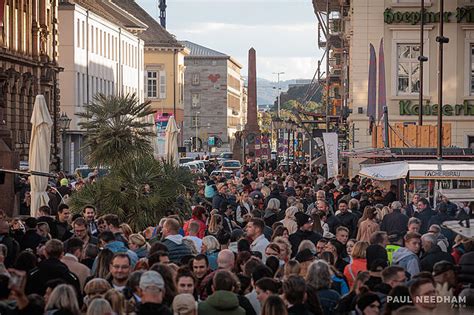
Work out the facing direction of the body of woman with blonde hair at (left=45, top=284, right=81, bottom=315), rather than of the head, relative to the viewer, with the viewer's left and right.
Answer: facing away from the viewer

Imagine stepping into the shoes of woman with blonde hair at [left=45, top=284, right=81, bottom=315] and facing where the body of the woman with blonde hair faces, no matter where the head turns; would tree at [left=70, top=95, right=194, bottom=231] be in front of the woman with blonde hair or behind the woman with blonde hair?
in front

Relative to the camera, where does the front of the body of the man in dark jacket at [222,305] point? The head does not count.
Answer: away from the camera
